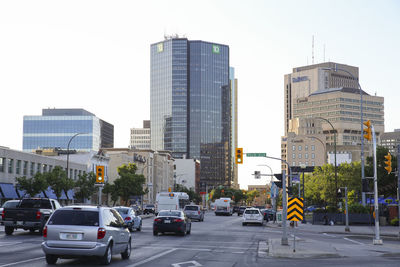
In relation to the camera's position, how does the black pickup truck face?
facing away from the viewer and to the right of the viewer

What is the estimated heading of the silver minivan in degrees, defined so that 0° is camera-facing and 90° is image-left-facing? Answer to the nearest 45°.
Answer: approximately 225°

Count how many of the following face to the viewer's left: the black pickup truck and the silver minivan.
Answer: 0

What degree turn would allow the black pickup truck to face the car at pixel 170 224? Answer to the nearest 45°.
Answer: approximately 45° to its right

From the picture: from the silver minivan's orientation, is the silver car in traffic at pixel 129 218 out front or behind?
out front

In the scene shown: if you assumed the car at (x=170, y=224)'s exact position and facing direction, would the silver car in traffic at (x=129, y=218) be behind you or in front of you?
in front

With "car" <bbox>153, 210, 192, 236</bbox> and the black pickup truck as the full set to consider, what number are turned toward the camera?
0

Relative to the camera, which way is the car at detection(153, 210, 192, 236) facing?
away from the camera

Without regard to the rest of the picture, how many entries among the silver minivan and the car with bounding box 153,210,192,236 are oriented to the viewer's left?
0

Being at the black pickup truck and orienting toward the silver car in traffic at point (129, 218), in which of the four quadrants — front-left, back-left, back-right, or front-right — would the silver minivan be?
back-right

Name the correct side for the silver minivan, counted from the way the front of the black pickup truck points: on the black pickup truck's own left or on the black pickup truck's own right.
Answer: on the black pickup truck's own right

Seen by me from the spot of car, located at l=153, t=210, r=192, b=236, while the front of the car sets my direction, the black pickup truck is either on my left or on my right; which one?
on my left

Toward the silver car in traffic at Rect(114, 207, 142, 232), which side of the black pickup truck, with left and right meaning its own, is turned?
right
